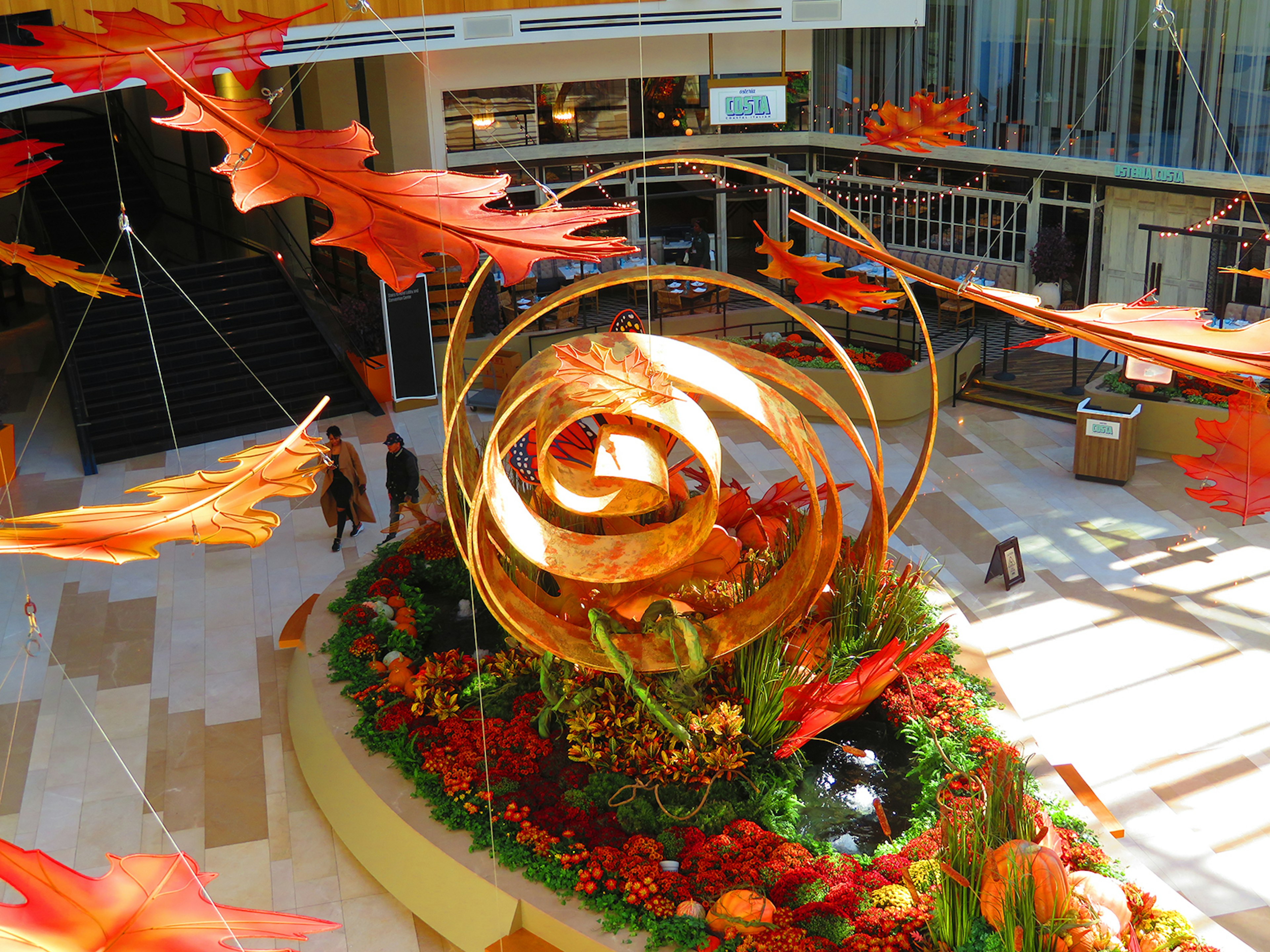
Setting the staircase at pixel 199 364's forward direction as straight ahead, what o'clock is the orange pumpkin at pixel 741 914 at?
The orange pumpkin is roughly at 1 o'clock from the staircase.

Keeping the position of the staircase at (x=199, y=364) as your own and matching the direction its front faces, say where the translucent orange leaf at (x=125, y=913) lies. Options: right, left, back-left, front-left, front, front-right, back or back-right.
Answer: front-right

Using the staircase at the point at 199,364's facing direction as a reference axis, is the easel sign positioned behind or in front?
in front

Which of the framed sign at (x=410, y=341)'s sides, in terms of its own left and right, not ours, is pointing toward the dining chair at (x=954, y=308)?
left

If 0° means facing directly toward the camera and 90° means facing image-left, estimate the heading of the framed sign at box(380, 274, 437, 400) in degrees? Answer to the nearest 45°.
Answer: approximately 0°

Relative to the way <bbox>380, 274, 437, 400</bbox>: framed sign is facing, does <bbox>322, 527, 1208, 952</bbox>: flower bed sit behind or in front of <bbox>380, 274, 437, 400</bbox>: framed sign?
in front

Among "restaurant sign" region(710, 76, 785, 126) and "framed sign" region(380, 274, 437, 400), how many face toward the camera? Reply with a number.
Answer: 2

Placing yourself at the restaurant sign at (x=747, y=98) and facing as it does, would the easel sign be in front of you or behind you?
in front

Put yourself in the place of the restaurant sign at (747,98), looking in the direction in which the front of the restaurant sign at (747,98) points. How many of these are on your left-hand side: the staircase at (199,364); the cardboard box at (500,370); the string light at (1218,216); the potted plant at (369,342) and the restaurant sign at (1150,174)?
2
